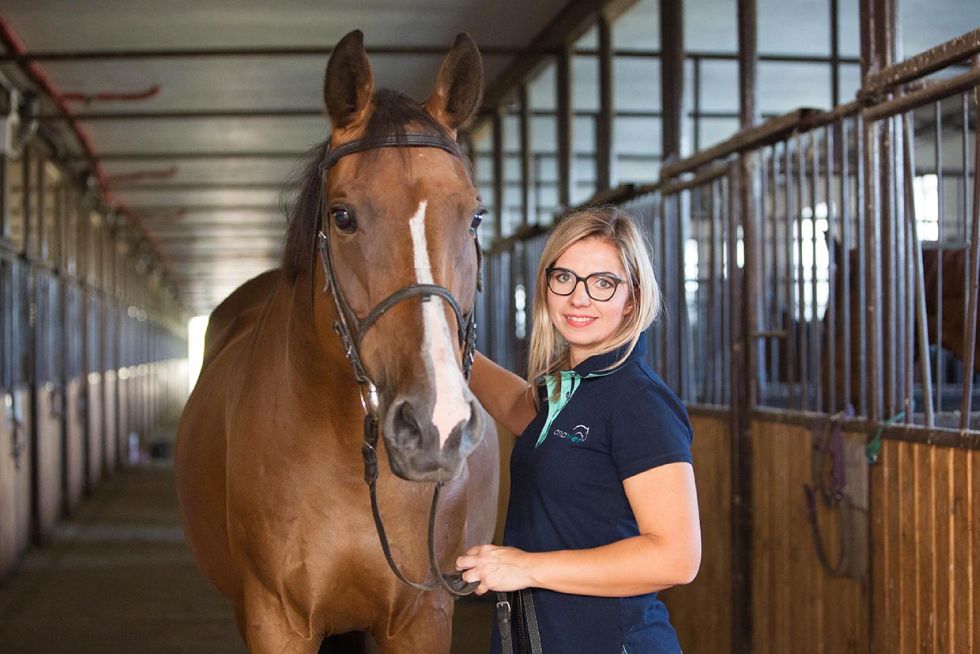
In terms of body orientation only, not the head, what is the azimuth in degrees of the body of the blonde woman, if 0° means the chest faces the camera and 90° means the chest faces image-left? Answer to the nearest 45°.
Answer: approximately 45°

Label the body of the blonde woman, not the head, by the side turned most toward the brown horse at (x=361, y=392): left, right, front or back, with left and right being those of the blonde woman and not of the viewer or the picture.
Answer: right
